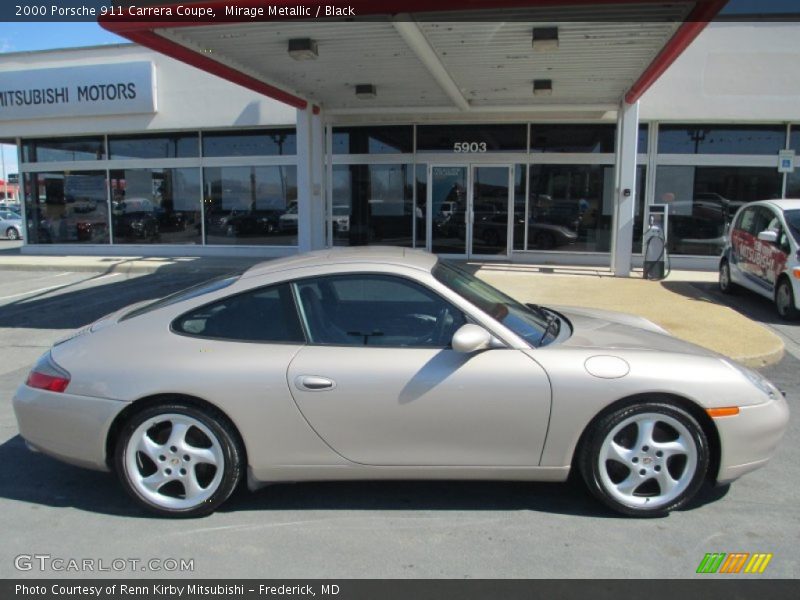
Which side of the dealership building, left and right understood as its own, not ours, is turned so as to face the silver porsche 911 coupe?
front

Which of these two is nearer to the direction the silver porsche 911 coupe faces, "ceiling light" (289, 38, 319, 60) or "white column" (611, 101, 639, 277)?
the white column

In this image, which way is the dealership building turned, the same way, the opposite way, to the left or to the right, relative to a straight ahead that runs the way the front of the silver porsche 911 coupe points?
to the right

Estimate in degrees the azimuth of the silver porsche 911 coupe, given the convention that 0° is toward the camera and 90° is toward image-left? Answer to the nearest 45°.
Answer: approximately 270°

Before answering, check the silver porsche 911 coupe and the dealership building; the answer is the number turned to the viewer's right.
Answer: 1

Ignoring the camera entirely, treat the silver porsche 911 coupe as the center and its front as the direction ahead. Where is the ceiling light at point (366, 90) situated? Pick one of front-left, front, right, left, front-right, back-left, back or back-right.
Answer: left

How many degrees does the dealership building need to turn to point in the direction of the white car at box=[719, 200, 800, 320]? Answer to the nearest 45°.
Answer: approximately 45° to its left

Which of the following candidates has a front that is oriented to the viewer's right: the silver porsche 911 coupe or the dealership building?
the silver porsche 911 coupe

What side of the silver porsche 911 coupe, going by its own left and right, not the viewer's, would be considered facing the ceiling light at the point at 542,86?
left

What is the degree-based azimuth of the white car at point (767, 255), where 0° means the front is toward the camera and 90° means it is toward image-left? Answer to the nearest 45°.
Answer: approximately 315°

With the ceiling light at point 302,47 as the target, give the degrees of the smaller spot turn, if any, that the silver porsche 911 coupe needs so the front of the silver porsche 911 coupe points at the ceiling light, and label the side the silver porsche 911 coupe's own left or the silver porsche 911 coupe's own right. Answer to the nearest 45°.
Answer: approximately 90° to the silver porsche 911 coupe's own left

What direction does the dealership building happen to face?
toward the camera
